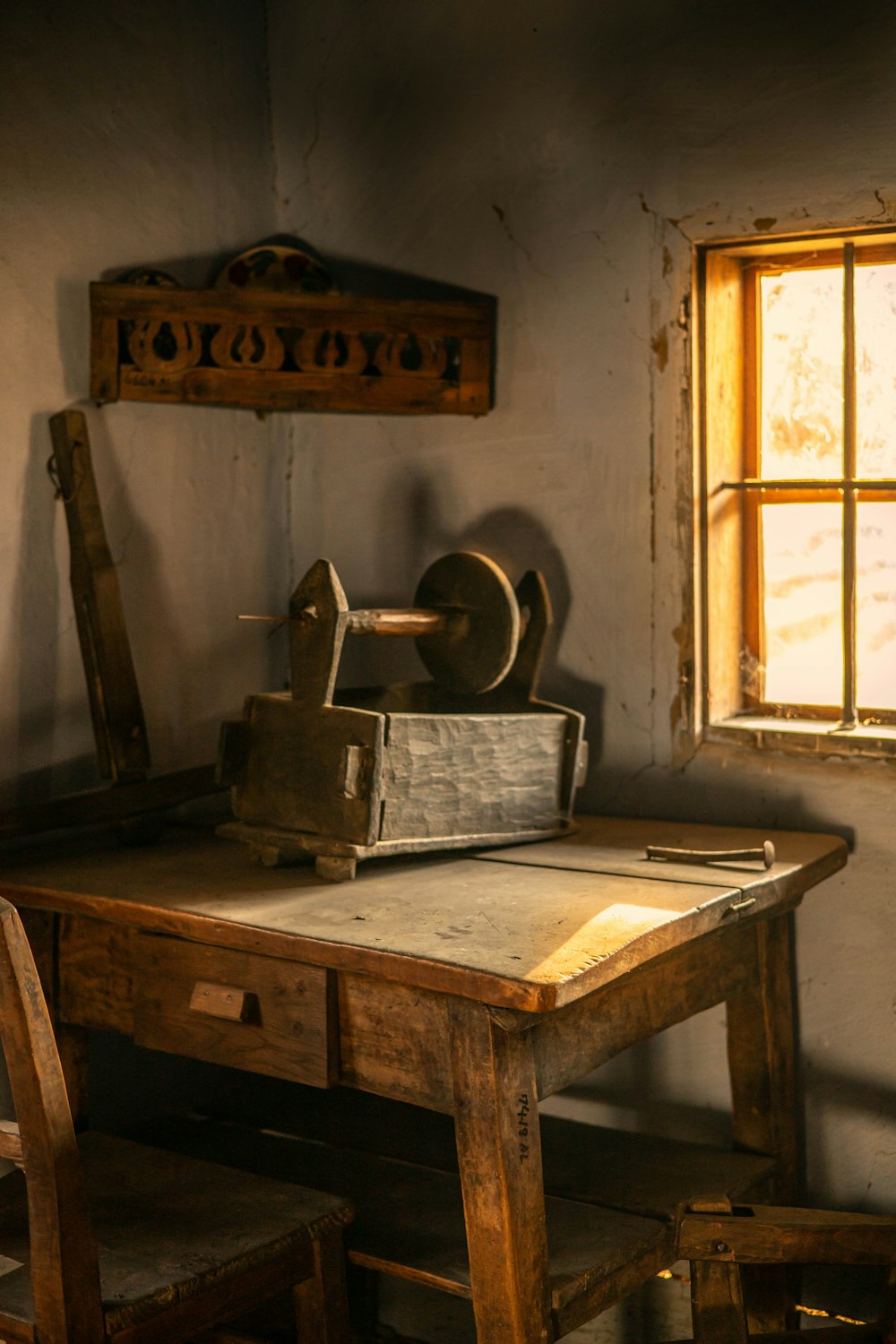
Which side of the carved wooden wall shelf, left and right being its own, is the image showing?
front

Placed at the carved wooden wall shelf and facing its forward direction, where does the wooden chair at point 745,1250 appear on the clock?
The wooden chair is roughly at 11 o'clock from the carved wooden wall shelf.

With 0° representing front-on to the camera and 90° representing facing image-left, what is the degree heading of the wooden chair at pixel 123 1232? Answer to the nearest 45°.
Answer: approximately 225°

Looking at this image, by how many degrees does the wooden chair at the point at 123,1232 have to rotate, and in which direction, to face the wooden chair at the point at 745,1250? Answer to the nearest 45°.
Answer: approximately 45° to its right

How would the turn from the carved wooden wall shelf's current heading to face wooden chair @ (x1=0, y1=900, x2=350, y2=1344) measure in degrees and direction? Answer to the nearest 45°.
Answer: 0° — it already faces it

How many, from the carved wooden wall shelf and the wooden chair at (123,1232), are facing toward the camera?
1

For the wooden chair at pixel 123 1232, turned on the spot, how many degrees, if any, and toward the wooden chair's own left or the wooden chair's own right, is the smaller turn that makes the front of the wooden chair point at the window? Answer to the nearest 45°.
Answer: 0° — it already faces it
